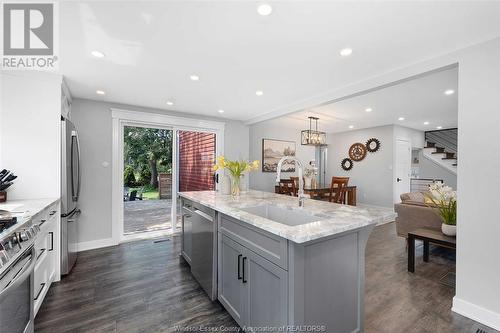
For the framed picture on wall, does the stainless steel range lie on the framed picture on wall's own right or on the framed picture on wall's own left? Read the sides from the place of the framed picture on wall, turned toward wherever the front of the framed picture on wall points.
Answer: on the framed picture on wall's own right

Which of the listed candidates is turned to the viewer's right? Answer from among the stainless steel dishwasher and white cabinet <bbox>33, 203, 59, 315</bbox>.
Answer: the white cabinet

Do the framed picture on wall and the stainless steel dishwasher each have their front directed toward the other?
no

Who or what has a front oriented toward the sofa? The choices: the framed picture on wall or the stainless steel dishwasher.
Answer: the framed picture on wall

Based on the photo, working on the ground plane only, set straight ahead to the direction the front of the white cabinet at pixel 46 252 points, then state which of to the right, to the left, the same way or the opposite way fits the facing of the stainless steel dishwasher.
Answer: the opposite way

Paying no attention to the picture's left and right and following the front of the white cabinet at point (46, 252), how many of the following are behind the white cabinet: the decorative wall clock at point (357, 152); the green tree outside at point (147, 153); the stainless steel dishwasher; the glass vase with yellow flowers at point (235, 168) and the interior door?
0

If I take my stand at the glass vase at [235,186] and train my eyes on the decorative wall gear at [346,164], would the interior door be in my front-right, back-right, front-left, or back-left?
front-right

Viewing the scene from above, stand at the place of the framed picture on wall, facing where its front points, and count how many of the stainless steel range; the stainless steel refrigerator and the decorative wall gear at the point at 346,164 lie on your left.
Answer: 1

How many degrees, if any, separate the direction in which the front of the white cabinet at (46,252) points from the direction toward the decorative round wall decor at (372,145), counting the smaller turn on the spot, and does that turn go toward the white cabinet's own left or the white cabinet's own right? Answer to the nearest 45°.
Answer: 0° — it already faces it

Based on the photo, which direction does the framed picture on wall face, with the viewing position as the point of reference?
facing the viewer and to the right of the viewer

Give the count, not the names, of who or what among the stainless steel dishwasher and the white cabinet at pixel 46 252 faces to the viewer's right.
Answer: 1

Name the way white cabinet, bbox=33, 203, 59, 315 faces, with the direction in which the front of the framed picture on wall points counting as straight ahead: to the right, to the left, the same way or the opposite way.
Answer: to the left

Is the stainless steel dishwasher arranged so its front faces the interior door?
no

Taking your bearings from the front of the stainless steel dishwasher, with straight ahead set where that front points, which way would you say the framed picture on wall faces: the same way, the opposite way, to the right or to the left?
to the left

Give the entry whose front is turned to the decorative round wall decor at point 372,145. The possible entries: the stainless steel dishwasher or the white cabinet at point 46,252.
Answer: the white cabinet

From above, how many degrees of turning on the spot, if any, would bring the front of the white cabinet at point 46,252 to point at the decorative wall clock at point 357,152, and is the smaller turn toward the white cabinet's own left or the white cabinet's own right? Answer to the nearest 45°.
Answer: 0° — it already faces it

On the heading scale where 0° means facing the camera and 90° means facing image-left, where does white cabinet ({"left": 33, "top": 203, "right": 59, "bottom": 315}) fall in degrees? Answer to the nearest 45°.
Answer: approximately 270°

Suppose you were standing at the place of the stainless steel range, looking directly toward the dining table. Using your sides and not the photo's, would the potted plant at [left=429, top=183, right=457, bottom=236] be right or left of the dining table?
right
